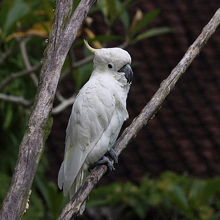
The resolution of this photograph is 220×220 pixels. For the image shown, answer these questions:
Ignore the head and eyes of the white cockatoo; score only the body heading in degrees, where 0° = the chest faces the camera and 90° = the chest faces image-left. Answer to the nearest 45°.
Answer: approximately 270°
